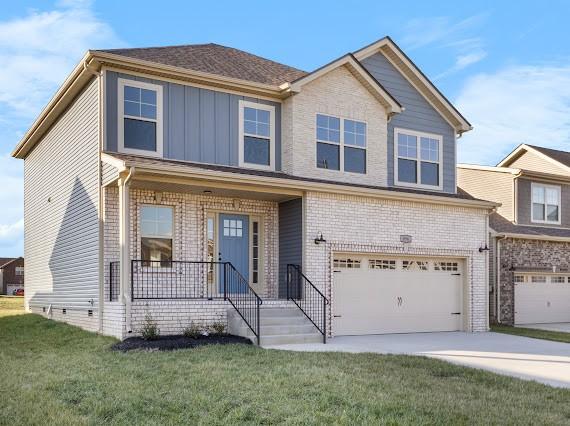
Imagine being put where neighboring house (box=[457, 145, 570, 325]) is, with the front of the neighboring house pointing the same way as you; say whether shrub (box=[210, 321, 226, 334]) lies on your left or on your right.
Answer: on your right

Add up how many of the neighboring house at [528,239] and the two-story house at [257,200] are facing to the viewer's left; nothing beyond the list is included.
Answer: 0

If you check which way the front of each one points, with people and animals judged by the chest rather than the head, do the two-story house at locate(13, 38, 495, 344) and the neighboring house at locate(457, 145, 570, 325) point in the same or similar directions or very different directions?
same or similar directions

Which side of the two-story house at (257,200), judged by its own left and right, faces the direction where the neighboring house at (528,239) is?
left

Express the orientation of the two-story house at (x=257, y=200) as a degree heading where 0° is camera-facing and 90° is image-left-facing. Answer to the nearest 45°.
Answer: approximately 315°

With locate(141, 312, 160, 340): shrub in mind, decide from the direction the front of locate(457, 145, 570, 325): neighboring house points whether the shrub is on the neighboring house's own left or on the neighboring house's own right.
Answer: on the neighboring house's own right
